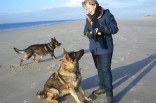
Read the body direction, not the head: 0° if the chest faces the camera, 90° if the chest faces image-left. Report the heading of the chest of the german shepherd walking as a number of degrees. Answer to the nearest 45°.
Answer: approximately 270°

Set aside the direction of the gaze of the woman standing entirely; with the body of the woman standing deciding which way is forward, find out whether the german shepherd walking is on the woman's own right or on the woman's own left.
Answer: on the woman's own right

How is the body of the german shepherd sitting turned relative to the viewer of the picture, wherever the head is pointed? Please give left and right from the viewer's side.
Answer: facing to the right of the viewer

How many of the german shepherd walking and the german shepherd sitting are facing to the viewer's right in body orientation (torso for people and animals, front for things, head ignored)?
2

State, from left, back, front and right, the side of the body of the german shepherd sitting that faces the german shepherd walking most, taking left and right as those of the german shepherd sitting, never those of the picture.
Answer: back

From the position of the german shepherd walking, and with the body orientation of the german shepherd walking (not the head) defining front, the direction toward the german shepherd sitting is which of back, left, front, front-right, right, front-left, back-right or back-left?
right

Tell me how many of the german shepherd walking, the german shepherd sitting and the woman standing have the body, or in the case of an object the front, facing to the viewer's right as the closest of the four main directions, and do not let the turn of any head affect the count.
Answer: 2

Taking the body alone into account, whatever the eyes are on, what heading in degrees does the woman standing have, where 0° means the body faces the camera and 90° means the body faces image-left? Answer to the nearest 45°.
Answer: approximately 45°
